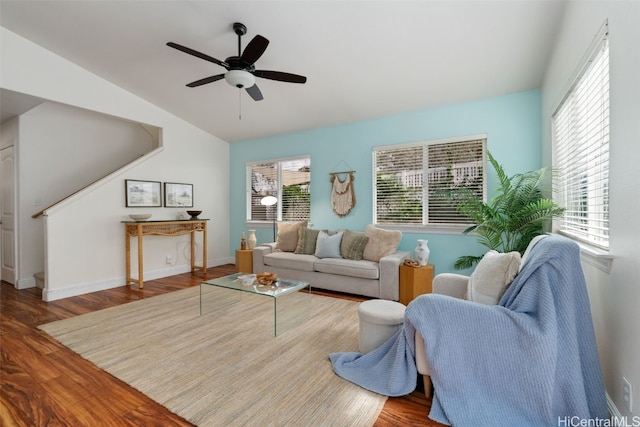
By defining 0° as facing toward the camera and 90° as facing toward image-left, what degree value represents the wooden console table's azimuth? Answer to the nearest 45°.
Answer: approximately 315°

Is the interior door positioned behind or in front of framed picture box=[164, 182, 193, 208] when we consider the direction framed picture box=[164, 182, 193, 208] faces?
behind

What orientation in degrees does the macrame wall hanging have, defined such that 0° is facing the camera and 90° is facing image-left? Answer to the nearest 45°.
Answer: approximately 0°

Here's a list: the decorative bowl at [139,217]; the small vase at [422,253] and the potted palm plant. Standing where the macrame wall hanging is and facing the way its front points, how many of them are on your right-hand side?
1

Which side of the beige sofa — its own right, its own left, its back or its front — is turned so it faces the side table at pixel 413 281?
left

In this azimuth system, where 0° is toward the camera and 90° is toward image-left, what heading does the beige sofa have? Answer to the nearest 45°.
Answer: approximately 45°

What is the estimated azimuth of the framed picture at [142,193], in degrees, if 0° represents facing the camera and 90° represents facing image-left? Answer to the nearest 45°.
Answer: approximately 315°

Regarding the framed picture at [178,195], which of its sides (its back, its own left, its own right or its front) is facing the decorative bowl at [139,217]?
right
